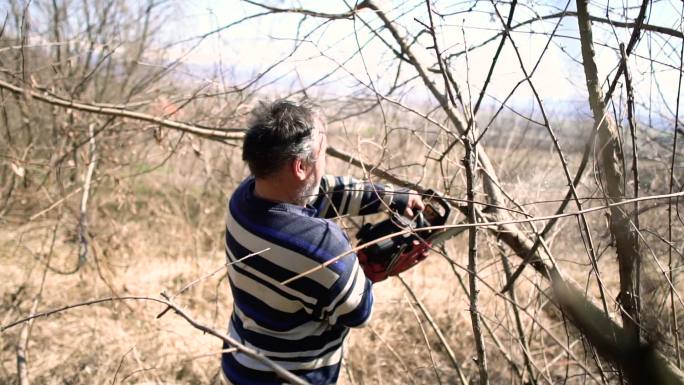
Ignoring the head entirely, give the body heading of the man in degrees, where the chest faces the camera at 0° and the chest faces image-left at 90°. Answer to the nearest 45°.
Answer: approximately 225°

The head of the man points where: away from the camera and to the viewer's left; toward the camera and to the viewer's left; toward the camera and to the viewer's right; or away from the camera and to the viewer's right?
away from the camera and to the viewer's right
